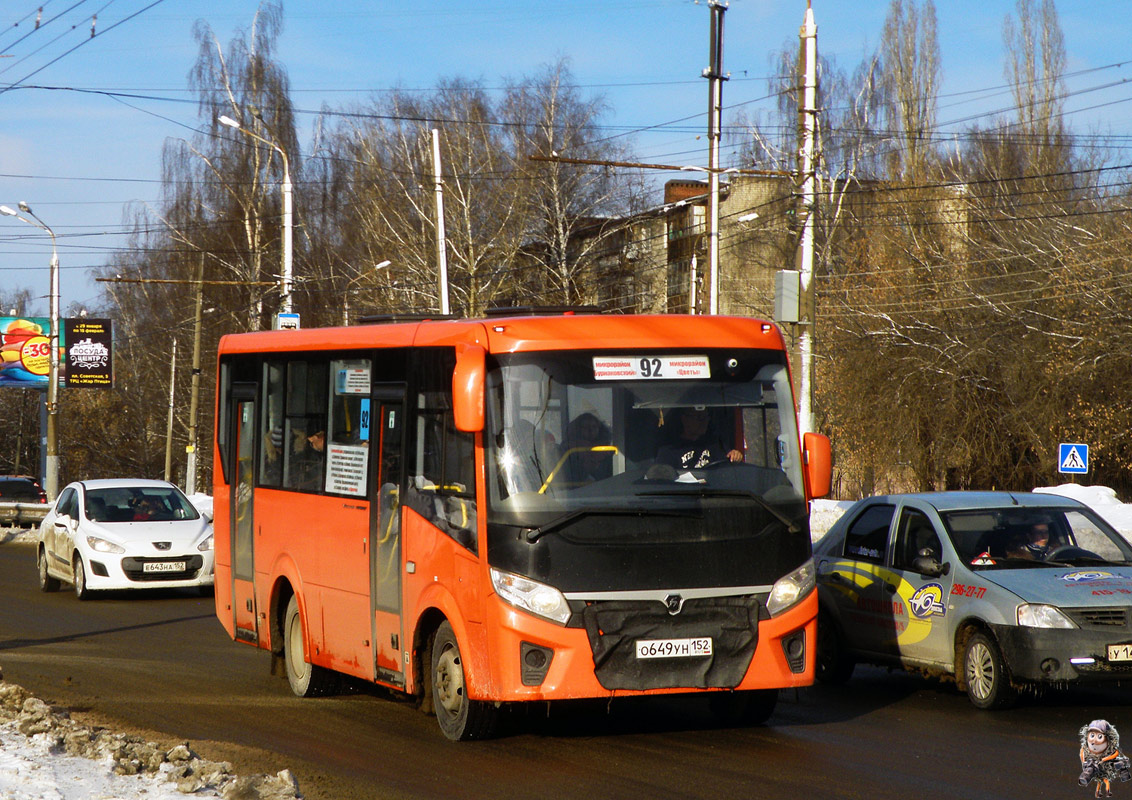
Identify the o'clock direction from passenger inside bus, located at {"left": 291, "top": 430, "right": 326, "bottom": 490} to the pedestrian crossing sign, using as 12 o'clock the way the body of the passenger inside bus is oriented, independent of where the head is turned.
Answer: The pedestrian crossing sign is roughly at 9 o'clock from the passenger inside bus.

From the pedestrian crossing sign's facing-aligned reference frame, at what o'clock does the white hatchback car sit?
The white hatchback car is roughly at 2 o'clock from the pedestrian crossing sign.

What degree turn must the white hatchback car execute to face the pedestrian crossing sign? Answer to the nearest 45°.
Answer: approximately 45° to its left

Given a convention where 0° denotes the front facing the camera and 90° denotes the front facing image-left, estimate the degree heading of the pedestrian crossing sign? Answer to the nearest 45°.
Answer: approximately 0°

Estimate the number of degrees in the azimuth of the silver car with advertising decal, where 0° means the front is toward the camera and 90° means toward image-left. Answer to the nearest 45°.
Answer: approximately 315°
